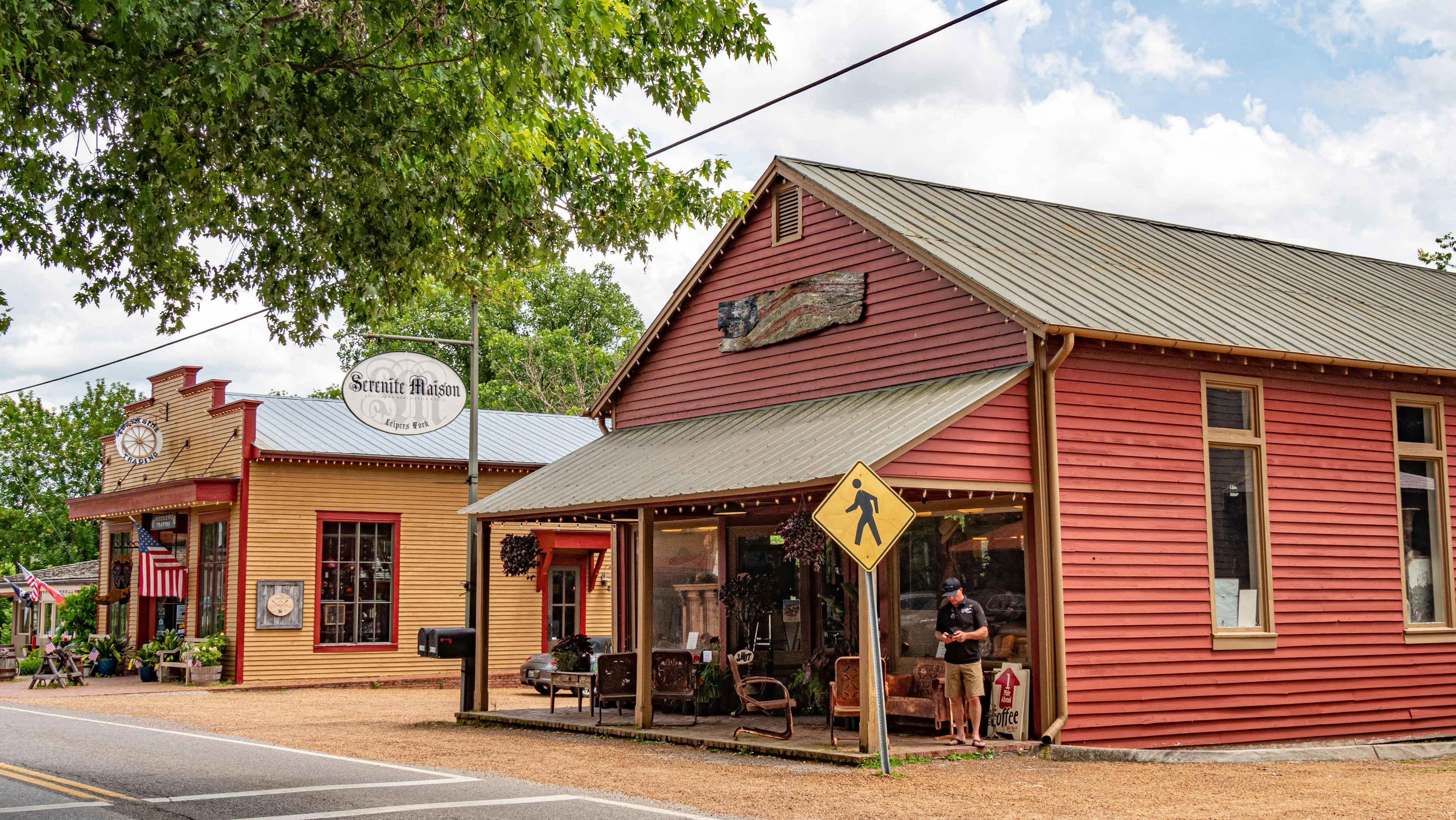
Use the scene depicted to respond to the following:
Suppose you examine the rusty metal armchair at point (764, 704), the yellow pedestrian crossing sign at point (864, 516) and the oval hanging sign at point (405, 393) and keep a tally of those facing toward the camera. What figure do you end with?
2

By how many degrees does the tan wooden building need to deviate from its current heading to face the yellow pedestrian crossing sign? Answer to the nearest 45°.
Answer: approximately 45° to its left

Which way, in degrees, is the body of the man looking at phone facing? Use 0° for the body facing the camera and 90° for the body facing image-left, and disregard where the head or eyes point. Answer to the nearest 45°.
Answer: approximately 45°

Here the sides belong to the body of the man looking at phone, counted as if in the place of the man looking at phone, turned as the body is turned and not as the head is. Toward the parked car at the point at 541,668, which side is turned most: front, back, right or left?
right
